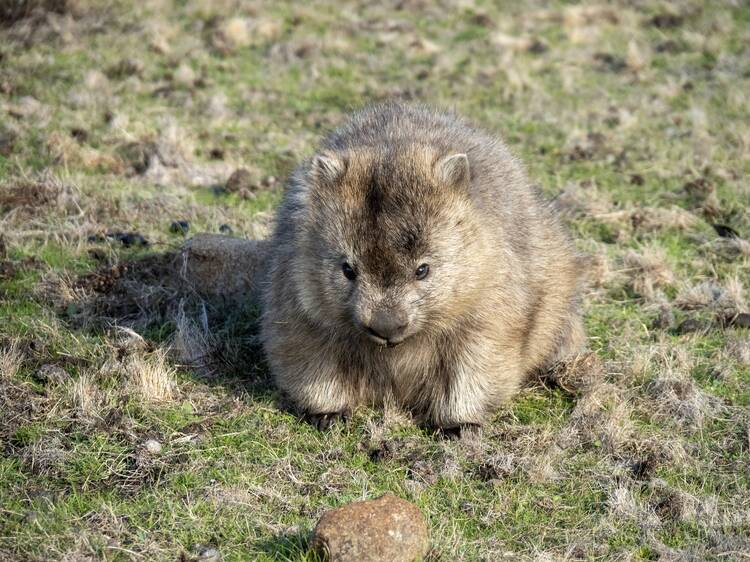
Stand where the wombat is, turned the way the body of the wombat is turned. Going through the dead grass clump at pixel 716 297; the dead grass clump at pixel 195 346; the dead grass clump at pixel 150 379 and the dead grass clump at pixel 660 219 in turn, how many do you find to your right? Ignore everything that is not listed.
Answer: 2

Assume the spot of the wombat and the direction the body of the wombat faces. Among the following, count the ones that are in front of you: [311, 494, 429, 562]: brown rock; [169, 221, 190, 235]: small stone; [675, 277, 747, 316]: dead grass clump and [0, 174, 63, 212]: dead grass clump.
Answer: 1

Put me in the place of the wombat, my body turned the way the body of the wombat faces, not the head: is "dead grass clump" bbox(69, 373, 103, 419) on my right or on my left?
on my right

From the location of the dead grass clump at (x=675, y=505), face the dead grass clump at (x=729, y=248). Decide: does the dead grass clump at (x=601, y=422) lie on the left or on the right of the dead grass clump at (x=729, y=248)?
left

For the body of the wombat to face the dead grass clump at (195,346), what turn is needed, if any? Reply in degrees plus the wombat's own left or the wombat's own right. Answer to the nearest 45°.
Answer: approximately 90° to the wombat's own right

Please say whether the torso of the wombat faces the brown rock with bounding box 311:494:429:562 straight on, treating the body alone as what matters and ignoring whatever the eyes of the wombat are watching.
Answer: yes

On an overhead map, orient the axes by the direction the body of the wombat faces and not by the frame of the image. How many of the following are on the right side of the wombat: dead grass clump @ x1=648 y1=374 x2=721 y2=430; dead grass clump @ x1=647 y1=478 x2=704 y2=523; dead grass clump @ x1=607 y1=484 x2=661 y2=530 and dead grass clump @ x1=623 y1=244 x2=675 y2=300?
0

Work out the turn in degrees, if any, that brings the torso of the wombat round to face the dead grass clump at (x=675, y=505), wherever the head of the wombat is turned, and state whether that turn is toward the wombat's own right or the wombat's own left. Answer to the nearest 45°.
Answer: approximately 45° to the wombat's own left

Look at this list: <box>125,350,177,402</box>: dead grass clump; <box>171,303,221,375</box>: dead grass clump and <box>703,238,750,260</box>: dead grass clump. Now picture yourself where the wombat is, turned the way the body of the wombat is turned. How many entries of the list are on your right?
2

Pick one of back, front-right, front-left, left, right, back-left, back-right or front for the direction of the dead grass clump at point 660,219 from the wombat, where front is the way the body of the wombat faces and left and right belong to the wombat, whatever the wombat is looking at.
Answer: back-left

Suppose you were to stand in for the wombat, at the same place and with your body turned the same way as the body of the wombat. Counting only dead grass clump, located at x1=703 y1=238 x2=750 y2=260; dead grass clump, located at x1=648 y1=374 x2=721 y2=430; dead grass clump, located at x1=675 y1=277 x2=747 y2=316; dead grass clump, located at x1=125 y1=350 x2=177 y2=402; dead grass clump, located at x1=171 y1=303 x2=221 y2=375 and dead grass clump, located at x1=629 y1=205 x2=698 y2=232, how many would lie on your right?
2

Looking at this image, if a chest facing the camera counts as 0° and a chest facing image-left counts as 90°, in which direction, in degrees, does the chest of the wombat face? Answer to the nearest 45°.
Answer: approximately 0°

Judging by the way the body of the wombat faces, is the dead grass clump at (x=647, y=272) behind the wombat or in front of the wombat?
behind

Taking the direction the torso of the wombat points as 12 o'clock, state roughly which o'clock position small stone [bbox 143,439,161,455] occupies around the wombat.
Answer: The small stone is roughly at 2 o'clock from the wombat.

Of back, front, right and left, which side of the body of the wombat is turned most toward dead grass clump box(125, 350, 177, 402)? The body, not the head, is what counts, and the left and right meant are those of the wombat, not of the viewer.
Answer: right

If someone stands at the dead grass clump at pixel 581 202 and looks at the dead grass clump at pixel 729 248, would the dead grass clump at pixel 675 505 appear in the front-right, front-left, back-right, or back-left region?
front-right

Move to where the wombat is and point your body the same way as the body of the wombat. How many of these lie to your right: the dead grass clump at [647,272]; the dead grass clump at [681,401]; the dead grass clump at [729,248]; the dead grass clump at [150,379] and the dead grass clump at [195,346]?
2

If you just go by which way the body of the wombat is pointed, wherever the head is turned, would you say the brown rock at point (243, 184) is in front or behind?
behind

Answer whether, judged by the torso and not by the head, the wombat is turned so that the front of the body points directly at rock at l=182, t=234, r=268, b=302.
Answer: no

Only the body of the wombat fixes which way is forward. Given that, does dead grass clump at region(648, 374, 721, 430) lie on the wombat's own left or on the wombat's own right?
on the wombat's own left

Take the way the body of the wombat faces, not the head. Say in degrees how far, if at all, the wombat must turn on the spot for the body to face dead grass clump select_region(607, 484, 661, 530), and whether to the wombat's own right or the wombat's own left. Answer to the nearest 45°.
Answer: approximately 45° to the wombat's own left
